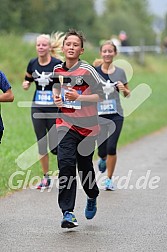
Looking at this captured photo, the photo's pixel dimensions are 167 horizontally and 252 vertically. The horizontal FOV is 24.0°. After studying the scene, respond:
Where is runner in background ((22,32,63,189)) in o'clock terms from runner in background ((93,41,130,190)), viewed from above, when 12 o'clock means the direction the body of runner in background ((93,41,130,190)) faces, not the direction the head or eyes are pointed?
runner in background ((22,32,63,189)) is roughly at 3 o'clock from runner in background ((93,41,130,190)).

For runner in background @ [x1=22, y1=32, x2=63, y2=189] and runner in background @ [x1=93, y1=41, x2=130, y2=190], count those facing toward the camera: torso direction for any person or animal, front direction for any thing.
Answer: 2

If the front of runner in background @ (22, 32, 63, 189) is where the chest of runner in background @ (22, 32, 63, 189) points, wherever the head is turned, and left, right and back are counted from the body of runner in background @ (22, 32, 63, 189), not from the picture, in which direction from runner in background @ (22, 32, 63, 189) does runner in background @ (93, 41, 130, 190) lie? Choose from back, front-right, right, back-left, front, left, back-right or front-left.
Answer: left

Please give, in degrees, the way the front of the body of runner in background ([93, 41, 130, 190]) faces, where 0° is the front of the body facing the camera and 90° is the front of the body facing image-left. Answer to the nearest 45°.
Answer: approximately 0°
